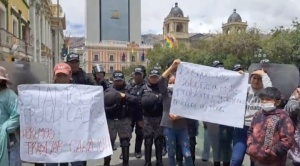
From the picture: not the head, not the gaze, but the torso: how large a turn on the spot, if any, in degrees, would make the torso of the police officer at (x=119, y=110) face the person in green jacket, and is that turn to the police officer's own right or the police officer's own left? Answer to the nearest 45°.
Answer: approximately 45° to the police officer's own right

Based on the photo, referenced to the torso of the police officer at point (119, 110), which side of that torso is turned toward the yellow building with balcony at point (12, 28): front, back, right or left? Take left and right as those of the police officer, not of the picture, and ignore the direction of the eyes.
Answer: back

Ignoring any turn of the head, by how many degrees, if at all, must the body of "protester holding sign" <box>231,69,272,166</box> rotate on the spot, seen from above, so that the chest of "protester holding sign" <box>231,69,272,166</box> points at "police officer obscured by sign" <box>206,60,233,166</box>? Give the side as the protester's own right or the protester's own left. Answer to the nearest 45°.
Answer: approximately 135° to the protester's own right

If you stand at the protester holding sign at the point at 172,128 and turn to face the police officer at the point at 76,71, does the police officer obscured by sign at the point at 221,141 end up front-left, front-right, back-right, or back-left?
back-right

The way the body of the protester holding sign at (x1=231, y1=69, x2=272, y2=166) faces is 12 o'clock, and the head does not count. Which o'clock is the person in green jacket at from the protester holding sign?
The person in green jacket is roughly at 2 o'clock from the protester holding sign.

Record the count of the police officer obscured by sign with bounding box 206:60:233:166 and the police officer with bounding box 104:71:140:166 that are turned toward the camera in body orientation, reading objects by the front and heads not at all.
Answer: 2

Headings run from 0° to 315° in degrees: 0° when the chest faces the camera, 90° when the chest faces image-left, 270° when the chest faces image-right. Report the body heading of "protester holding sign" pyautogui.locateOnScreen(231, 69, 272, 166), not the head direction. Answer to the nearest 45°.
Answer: approximately 0°

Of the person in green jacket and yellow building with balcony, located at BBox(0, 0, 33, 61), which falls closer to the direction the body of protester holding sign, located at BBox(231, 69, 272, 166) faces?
the person in green jacket

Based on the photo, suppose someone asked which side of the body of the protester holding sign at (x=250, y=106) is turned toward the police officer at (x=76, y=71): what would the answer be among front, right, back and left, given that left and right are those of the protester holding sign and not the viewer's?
right

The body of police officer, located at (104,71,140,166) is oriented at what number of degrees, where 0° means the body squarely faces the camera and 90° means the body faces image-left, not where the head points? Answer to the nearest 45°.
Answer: approximately 0°
